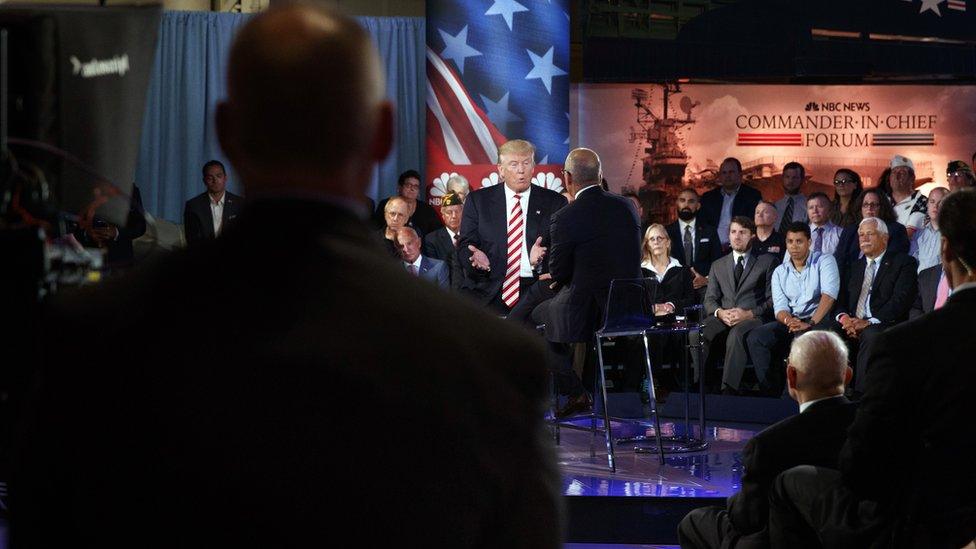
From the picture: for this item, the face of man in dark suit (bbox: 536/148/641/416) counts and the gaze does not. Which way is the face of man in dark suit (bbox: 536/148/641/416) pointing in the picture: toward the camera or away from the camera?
away from the camera

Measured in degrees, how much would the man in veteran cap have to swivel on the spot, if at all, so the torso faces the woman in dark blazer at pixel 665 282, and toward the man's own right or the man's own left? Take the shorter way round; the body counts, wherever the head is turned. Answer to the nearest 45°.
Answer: approximately 45° to the man's own left

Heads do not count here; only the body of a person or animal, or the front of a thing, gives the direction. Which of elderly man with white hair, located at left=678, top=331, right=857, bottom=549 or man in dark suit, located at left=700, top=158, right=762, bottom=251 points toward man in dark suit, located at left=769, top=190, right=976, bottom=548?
man in dark suit, located at left=700, top=158, right=762, bottom=251

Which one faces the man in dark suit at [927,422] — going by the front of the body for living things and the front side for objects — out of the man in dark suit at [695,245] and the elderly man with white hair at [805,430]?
the man in dark suit at [695,245]

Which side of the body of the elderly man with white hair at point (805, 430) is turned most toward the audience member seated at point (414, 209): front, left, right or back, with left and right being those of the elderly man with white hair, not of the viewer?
front

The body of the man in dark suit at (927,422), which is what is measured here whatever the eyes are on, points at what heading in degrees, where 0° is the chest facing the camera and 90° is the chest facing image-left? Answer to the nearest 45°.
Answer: approximately 135°

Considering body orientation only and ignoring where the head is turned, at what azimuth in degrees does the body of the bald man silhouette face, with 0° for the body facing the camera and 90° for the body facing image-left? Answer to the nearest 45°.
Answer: approximately 180°

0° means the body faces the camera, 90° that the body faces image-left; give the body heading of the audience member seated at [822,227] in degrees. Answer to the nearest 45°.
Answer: approximately 45°
